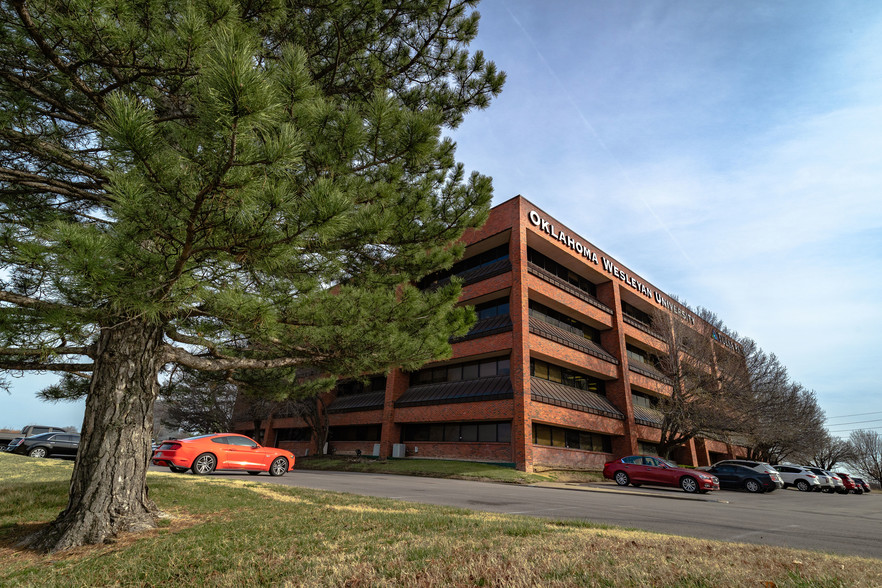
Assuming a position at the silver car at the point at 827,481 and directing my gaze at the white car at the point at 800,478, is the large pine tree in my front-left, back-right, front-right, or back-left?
front-left

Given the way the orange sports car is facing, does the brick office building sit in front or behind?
in front

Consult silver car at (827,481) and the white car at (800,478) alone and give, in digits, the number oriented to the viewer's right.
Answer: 0

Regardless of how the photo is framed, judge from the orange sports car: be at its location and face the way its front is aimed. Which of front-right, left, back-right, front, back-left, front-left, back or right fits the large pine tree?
back-right

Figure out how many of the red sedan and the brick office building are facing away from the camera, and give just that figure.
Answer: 0

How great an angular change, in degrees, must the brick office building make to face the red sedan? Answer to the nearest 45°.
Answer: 0° — it already faces it

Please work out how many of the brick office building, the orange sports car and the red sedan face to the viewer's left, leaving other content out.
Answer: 0

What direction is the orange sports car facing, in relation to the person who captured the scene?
facing away from the viewer and to the right of the viewer

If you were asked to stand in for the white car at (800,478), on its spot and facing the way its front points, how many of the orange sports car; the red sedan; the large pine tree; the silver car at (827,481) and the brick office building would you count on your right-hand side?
1
